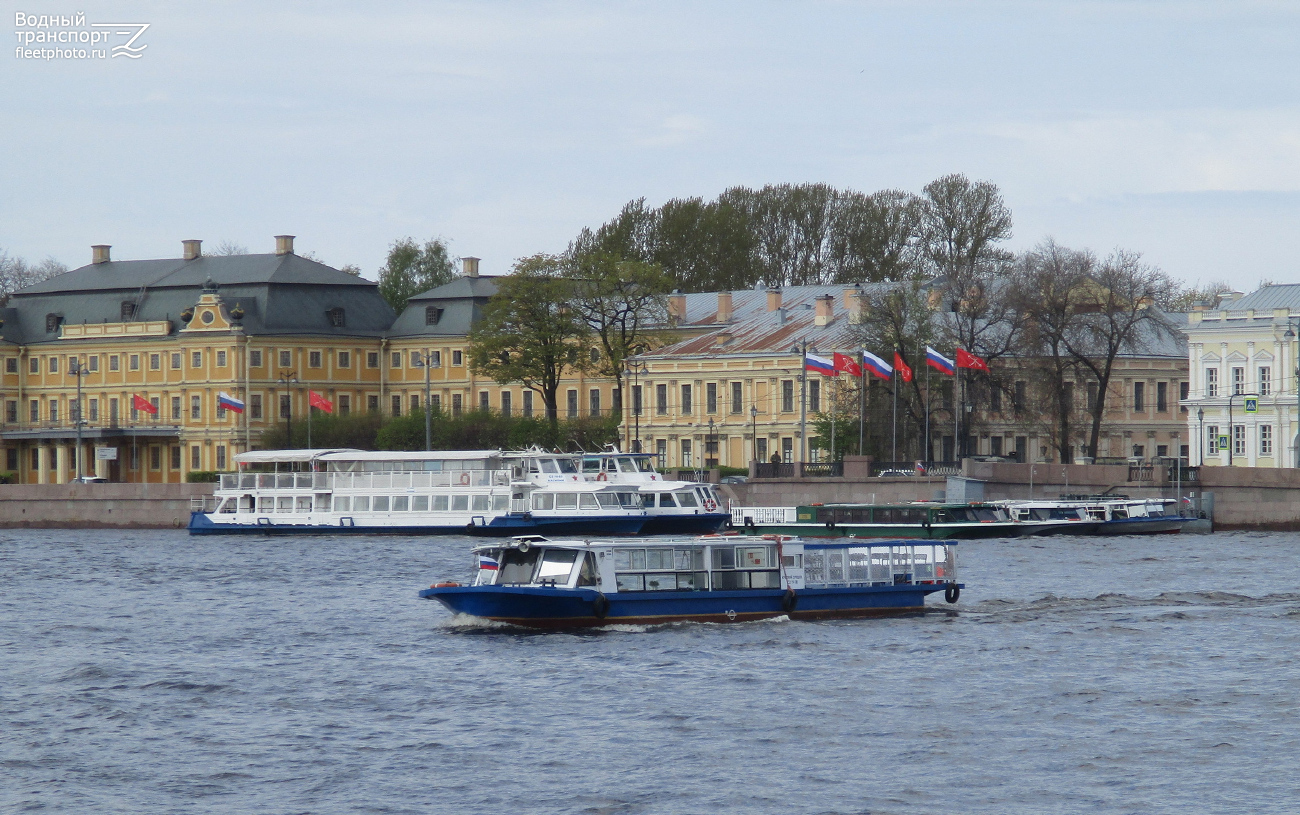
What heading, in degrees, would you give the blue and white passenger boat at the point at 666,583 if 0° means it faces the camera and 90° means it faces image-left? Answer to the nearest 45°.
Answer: approximately 45°
